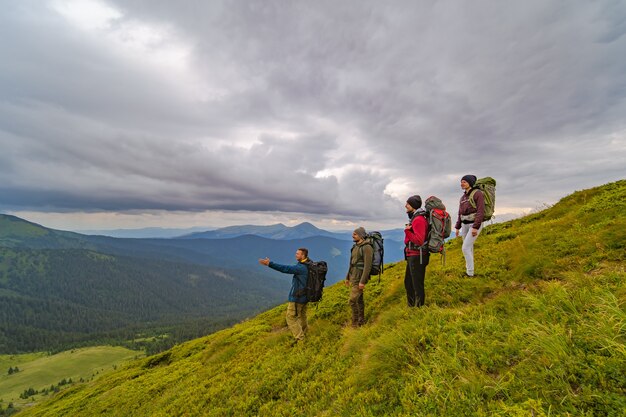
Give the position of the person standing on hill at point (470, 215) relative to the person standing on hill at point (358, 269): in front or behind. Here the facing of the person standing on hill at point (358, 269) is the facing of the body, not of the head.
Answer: behind

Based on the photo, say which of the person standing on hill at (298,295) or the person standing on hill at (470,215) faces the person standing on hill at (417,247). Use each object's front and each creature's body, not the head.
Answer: the person standing on hill at (470,215)

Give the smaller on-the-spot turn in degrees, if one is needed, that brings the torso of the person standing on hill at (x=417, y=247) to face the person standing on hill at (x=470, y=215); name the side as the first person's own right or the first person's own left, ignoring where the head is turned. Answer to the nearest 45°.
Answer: approximately 135° to the first person's own right

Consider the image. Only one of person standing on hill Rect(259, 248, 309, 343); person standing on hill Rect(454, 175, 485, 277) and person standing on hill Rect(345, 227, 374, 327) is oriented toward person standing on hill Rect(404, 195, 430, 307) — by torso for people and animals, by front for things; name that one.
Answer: person standing on hill Rect(454, 175, 485, 277)

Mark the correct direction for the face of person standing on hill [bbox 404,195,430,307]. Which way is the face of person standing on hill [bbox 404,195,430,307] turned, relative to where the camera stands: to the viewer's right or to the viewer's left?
to the viewer's left

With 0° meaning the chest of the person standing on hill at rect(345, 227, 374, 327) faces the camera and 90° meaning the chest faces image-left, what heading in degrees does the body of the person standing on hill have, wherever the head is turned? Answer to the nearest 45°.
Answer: approximately 45°

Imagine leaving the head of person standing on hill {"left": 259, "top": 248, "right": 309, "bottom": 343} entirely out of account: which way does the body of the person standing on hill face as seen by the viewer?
to the viewer's left

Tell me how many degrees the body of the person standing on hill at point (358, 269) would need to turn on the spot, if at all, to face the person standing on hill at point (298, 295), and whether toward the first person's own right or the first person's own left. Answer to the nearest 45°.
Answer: approximately 45° to the first person's own right

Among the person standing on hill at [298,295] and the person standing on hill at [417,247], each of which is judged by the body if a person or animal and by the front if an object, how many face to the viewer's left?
2

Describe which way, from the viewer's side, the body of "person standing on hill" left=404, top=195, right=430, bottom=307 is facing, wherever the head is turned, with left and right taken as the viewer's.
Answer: facing to the left of the viewer
